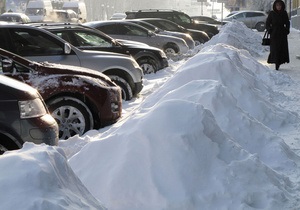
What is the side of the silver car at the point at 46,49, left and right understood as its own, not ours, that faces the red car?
right

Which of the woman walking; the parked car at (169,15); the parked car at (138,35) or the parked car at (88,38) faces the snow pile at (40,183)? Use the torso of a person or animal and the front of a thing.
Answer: the woman walking

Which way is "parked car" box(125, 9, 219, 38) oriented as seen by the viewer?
to the viewer's right

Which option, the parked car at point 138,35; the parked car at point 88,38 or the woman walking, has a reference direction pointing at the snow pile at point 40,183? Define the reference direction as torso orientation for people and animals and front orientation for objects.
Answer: the woman walking

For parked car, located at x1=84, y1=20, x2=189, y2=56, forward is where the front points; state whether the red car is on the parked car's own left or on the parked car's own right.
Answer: on the parked car's own right

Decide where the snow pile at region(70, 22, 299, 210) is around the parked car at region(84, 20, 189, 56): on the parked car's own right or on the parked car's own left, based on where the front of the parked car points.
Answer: on the parked car's own right

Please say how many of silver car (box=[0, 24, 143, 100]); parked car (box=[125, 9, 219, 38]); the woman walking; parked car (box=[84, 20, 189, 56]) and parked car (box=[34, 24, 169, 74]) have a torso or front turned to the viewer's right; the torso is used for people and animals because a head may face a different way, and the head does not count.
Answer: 4

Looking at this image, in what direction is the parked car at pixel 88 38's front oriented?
to the viewer's right

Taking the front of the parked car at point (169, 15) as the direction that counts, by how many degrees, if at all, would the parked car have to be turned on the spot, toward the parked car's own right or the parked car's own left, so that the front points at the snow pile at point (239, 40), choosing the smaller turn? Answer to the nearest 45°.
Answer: approximately 45° to the parked car's own right

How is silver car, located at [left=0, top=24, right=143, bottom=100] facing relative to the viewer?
to the viewer's right

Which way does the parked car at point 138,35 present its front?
to the viewer's right

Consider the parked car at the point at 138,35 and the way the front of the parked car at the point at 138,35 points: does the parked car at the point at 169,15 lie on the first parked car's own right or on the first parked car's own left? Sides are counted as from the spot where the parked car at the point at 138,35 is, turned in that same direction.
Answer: on the first parked car's own left
